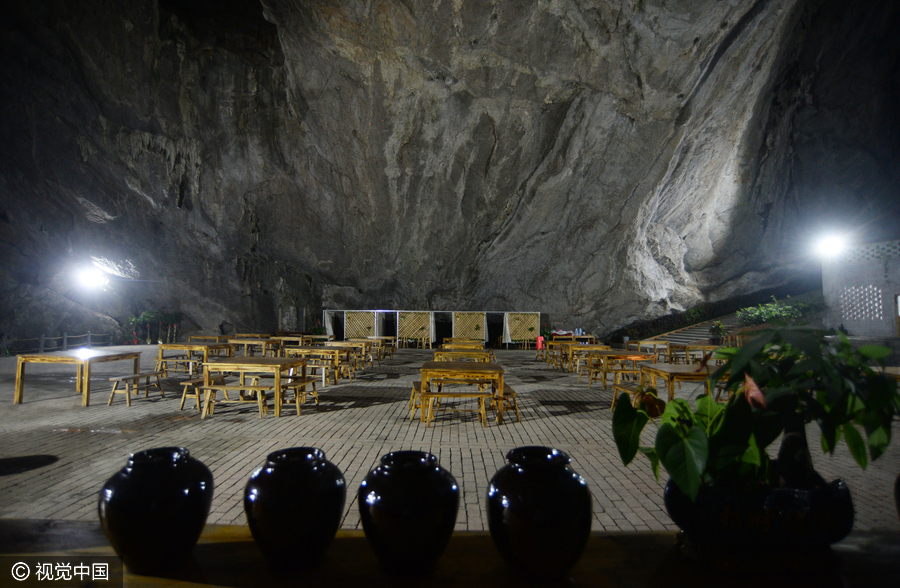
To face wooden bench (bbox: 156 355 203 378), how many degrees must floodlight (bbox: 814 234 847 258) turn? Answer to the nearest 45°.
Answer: approximately 45° to its right

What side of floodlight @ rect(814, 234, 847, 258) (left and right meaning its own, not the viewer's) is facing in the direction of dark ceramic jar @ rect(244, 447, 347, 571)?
front

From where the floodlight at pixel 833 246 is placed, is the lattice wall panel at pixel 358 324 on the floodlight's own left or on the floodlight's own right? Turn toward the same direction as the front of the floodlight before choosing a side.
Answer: on the floodlight's own right

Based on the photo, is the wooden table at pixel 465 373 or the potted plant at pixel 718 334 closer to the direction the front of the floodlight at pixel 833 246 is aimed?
the wooden table

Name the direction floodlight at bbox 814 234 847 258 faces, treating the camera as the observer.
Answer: facing the viewer

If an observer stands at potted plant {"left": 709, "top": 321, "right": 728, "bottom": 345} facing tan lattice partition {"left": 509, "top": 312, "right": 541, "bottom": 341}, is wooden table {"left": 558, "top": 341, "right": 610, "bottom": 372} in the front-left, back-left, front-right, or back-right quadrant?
front-left

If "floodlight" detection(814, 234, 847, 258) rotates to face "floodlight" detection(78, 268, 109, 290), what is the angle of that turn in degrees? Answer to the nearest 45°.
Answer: approximately 45° to its right

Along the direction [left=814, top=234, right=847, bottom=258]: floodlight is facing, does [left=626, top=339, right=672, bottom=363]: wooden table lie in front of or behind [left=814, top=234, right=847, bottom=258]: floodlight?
in front

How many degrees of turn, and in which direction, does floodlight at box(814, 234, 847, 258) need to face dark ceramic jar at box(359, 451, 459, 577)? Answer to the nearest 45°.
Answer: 0° — it already faces it

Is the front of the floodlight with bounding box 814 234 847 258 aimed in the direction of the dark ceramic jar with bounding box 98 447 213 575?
yes

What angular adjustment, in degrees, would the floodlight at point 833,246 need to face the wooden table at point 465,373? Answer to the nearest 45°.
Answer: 0° — it already faces it

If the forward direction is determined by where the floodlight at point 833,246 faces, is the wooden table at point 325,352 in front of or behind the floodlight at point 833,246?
in front

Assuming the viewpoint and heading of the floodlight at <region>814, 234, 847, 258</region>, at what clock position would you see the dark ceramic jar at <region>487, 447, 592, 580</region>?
The dark ceramic jar is roughly at 12 o'clock from the floodlight.

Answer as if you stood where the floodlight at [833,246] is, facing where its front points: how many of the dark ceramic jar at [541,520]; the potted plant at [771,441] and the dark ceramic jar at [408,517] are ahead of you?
3

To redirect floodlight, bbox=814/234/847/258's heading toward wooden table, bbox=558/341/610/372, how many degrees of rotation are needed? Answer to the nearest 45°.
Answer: approximately 45° to its right

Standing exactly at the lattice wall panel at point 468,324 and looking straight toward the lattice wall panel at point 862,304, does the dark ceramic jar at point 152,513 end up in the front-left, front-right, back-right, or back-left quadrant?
front-right
